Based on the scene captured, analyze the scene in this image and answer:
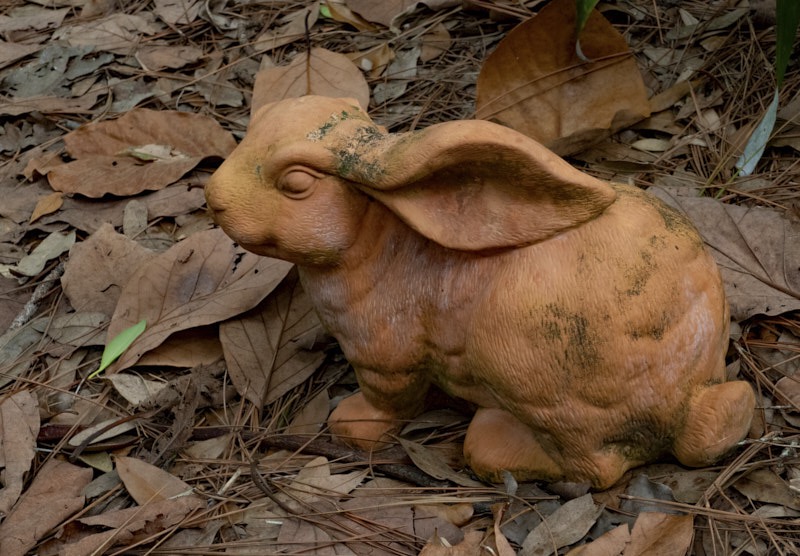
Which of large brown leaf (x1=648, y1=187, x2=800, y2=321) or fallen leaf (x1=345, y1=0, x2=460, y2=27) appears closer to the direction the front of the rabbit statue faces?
the fallen leaf

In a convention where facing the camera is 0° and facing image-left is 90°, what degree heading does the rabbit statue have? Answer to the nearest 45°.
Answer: approximately 90°

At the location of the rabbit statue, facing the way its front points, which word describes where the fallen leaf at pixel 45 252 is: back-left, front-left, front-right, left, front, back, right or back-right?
front-right

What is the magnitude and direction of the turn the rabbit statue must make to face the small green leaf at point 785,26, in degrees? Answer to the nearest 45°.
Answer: approximately 135° to its right

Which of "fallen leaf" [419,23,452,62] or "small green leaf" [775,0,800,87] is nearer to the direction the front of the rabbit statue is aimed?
the fallen leaf

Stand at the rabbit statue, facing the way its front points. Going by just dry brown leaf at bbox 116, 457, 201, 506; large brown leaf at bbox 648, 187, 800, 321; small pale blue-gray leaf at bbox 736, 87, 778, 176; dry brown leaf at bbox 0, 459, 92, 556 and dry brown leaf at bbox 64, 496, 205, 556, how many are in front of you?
3

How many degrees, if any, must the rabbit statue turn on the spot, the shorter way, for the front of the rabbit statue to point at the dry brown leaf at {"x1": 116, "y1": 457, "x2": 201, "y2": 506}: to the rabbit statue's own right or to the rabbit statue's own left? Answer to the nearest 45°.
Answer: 0° — it already faces it

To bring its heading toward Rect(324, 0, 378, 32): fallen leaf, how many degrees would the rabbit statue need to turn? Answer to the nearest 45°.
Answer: approximately 90° to its right

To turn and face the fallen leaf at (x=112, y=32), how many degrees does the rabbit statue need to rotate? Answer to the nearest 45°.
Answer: approximately 45° to its right

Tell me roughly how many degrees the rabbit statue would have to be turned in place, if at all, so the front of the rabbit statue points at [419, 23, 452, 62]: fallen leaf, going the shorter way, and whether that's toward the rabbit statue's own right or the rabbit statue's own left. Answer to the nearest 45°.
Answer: approximately 90° to the rabbit statue's own right
